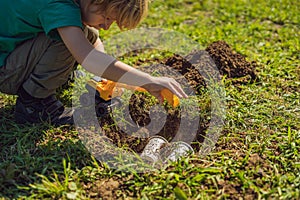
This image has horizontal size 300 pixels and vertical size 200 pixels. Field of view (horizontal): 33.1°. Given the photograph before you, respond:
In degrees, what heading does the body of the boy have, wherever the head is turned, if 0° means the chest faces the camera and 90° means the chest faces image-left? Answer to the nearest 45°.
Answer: approximately 270°

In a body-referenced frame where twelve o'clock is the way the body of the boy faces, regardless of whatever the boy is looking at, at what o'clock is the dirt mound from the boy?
The dirt mound is roughly at 11 o'clock from the boy.

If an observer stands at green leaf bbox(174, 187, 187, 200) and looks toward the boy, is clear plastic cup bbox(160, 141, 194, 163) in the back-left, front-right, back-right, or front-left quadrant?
front-right

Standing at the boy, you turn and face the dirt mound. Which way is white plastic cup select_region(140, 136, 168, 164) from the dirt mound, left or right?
right

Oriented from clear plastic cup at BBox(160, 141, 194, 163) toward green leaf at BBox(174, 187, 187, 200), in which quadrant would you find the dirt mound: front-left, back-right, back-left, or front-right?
back-left

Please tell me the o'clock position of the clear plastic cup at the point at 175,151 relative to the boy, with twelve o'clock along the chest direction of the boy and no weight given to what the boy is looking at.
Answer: The clear plastic cup is roughly at 1 o'clock from the boy.

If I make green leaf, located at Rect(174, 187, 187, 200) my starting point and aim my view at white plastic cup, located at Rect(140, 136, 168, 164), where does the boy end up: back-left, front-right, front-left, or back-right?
front-left

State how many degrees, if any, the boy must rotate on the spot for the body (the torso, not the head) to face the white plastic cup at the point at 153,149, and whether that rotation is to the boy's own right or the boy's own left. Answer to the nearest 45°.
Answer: approximately 45° to the boy's own right

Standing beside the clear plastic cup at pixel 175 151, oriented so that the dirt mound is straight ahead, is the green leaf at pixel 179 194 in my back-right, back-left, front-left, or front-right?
back-right

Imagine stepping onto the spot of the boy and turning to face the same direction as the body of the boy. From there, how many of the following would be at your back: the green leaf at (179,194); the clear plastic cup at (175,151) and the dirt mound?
0

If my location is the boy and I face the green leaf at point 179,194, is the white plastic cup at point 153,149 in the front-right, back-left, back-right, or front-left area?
front-left
